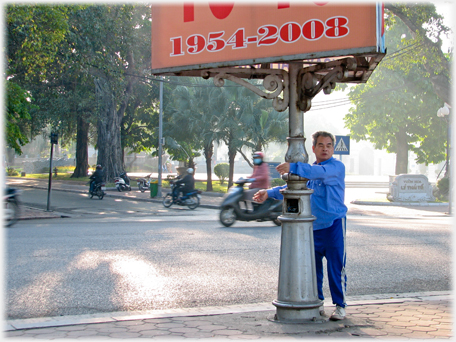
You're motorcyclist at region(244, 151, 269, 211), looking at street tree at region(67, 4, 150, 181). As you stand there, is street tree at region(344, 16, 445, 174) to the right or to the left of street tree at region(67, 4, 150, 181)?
right

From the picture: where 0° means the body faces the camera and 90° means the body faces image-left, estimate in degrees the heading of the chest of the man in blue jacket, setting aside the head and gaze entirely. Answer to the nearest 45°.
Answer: approximately 45°

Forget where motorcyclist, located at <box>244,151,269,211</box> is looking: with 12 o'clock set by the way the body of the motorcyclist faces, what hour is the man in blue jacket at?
The man in blue jacket is roughly at 9 o'clock from the motorcyclist.

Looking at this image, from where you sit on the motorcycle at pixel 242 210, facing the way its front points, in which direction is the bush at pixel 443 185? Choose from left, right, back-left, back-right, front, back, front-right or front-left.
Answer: back-right

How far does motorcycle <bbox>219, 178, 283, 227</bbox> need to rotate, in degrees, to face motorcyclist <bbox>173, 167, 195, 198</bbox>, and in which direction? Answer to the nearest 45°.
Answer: approximately 90° to its right

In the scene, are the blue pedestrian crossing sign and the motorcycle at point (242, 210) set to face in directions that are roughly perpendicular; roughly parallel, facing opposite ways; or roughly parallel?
roughly perpendicular

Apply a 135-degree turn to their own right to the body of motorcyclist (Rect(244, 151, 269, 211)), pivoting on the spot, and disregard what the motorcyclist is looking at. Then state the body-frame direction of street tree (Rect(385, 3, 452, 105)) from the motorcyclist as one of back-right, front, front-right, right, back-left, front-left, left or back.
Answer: front

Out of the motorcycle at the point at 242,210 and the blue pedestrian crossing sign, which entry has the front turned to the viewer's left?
the motorcycle

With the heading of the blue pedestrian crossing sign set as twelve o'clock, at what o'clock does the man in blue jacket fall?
The man in blue jacket is roughly at 12 o'clock from the blue pedestrian crossing sign.

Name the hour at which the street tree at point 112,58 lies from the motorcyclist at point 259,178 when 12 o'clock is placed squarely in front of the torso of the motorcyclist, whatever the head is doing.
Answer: The street tree is roughly at 2 o'clock from the motorcyclist.

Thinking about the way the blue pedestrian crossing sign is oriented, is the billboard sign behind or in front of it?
in front

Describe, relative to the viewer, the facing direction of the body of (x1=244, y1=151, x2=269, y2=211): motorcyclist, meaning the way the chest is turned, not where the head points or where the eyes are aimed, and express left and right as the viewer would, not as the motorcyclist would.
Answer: facing to the left of the viewer

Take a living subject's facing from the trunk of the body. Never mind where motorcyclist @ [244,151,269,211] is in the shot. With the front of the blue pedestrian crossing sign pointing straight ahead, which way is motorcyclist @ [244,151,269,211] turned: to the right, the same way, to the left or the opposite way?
to the right

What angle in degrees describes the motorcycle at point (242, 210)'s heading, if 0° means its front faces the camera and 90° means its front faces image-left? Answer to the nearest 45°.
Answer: approximately 90°

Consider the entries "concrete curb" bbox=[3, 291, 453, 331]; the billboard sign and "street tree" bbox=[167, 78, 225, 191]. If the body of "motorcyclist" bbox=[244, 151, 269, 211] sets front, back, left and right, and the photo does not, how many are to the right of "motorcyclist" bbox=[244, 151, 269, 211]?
1
